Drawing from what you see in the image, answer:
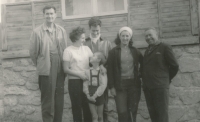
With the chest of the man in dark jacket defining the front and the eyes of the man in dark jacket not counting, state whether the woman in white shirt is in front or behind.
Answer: in front

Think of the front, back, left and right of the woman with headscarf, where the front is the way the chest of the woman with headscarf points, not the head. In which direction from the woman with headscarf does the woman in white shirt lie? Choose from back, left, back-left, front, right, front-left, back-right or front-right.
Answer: right

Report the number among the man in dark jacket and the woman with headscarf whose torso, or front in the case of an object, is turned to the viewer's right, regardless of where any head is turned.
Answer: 0

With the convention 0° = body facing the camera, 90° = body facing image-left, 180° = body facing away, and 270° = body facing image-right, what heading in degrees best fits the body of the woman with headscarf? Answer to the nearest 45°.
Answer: approximately 0°

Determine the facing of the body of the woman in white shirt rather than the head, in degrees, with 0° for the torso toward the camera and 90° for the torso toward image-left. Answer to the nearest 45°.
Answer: approximately 315°
